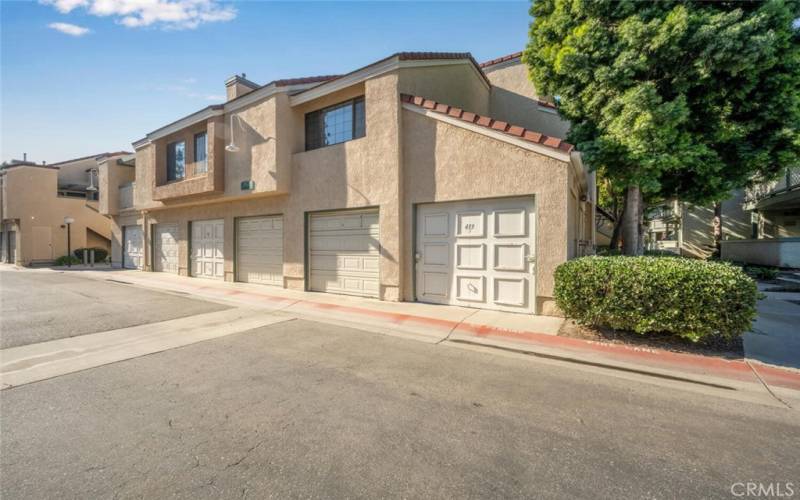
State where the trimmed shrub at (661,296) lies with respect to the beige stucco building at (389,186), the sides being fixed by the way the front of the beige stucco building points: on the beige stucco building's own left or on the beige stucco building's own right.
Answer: on the beige stucco building's own left

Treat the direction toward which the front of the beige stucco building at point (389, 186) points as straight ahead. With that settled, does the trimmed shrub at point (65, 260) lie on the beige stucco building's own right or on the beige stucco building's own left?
on the beige stucco building's own right

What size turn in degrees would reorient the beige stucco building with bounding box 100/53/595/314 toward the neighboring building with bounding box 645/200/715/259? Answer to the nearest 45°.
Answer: approximately 180°

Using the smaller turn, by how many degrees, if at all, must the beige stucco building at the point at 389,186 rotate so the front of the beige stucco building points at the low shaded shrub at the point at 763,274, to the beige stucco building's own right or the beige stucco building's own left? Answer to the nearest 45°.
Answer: approximately 135° to the beige stucco building's own left

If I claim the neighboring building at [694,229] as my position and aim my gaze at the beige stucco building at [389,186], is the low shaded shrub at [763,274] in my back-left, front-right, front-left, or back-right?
front-left

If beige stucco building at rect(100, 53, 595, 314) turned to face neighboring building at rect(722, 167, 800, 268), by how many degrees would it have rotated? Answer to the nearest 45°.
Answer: approximately 135° to its left

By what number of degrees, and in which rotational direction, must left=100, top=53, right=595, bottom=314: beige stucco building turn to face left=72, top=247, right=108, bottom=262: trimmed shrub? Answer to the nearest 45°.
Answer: approximately 90° to its right

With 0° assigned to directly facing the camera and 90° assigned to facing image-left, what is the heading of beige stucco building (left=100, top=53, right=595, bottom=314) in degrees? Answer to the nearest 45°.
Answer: approximately 45°

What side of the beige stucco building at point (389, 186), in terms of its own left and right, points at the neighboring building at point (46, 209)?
right

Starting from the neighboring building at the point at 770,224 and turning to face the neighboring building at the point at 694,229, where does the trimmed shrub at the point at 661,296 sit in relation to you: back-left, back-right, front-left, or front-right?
back-left

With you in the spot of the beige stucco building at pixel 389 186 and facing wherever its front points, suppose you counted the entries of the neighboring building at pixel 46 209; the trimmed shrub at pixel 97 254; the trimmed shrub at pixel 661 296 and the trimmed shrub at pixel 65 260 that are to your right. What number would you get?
3

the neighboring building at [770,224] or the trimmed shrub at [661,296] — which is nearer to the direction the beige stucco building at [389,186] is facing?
the trimmed shrub
